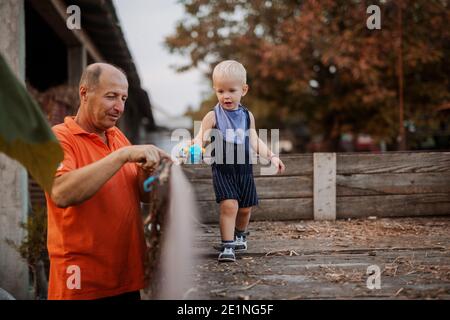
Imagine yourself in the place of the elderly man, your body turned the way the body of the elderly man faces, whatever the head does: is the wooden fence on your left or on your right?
on your left

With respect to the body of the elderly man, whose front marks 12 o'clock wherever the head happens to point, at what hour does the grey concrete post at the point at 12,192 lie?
The grey concrete post is roughly at 7 o'clock from the elderly man.

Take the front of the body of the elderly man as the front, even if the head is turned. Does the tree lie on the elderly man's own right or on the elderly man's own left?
on the elderly man's own left

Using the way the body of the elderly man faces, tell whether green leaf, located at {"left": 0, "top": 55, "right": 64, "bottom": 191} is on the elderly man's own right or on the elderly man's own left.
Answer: on the elderly man's own right

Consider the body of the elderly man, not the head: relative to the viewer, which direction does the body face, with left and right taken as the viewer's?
facing the viewer and to the right of the viewer
